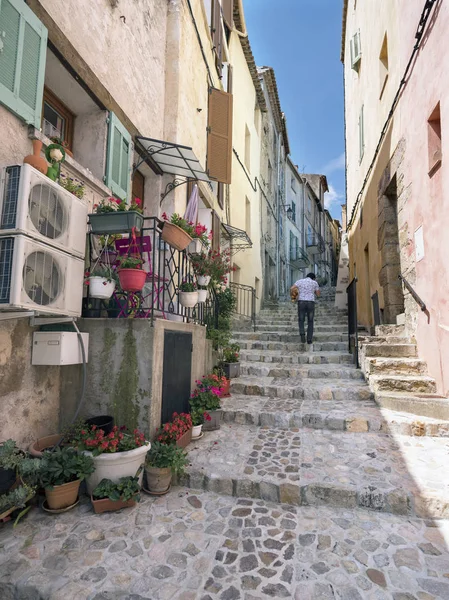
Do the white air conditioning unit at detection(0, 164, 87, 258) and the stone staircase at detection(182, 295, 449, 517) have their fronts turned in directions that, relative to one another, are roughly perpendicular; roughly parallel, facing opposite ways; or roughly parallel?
roughly perpendicular

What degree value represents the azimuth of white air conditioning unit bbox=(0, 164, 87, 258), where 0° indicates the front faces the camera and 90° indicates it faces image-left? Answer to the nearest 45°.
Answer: approximately 315°

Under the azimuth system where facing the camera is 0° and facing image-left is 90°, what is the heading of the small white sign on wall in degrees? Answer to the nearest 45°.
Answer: approximately 90°

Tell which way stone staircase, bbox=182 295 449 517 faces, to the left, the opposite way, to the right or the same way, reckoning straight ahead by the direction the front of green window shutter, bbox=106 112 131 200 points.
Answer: to the right

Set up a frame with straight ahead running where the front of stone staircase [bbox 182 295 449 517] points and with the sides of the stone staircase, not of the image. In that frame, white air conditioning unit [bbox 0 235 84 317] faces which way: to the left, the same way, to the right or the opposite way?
to the left

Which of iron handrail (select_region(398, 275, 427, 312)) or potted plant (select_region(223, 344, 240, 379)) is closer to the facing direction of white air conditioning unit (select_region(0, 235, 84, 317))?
the iron handrail

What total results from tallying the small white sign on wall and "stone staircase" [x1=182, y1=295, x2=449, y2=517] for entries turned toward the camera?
1

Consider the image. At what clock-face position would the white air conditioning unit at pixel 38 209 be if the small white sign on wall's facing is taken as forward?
The white air conditioning unit is roughly at 10 o'clock from the small white sign on wall.

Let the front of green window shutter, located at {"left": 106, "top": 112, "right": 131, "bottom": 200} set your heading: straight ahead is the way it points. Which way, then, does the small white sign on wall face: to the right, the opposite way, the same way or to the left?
the opposite way

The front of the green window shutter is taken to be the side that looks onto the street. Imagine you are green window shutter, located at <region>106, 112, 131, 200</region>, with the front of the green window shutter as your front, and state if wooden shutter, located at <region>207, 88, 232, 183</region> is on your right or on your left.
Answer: on your left
